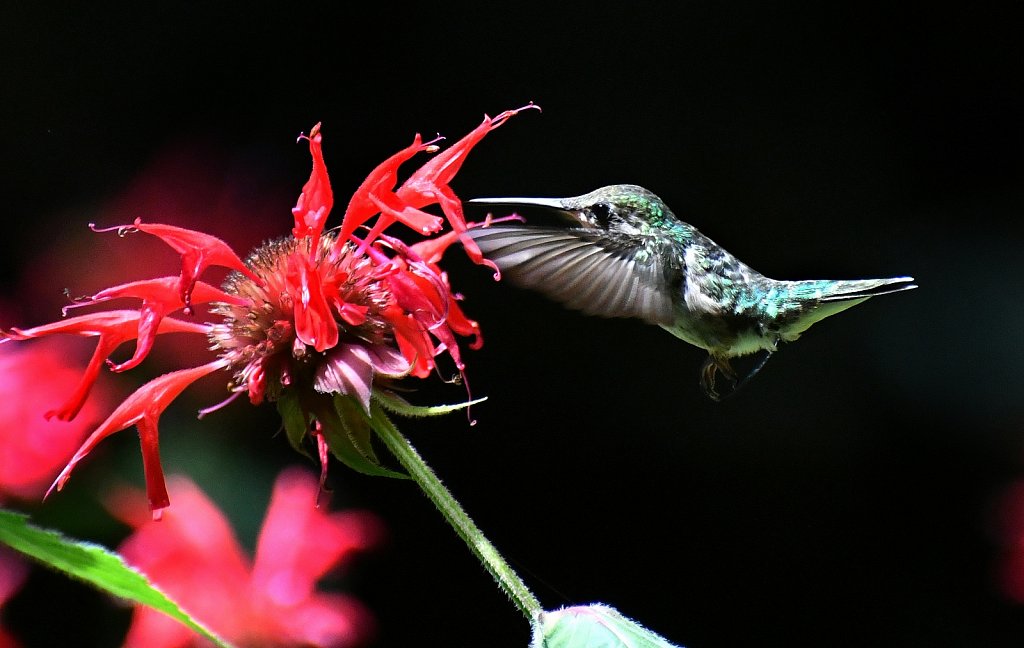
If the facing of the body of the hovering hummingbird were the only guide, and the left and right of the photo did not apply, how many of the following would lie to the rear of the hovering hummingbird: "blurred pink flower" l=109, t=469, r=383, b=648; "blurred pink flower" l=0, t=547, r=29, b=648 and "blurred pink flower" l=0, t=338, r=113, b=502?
0

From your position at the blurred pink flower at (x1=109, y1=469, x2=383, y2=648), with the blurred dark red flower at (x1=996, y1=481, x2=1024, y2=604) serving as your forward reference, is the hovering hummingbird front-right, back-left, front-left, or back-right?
front-right

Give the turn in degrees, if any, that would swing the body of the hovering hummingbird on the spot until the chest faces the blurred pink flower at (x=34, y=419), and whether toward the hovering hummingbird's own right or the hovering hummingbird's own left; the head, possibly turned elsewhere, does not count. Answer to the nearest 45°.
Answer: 0° — it already faces it

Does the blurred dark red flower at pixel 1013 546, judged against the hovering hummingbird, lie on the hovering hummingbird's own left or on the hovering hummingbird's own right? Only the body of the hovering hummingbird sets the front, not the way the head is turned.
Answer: on the hovering hummingbird's own right

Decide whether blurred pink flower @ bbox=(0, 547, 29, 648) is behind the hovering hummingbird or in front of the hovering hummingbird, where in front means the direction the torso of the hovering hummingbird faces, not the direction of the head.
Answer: in front

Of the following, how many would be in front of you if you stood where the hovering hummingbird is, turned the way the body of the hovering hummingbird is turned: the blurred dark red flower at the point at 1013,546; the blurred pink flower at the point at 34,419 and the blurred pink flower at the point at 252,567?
2

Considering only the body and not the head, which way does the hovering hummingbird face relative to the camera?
to the viewer's left

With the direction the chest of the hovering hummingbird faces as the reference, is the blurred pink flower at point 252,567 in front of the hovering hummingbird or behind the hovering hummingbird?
in front
